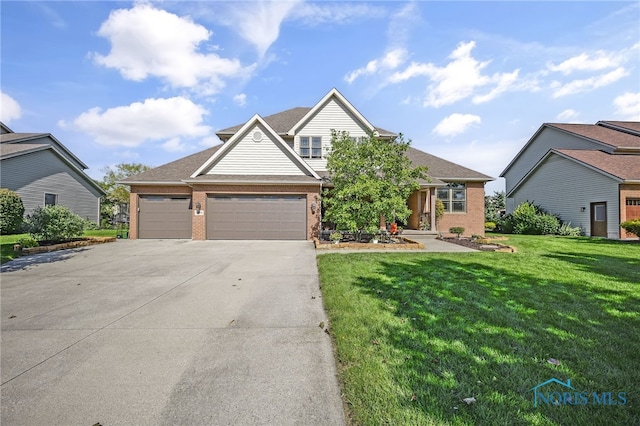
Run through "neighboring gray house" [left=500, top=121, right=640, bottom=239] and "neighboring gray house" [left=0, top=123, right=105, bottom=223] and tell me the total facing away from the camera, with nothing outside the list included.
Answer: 0

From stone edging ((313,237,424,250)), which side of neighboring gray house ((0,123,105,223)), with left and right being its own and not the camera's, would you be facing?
left

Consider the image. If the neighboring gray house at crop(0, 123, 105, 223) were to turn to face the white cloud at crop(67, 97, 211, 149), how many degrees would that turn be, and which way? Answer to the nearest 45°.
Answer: approximately 180°

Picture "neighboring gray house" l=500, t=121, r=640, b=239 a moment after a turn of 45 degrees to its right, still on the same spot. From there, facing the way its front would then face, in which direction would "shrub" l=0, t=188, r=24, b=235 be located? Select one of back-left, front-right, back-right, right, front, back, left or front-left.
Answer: front-right

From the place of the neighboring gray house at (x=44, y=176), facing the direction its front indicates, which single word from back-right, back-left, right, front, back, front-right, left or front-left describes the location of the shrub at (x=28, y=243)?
front-left

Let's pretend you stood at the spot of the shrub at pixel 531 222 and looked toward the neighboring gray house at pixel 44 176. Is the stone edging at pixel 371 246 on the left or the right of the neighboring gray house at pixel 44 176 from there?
left

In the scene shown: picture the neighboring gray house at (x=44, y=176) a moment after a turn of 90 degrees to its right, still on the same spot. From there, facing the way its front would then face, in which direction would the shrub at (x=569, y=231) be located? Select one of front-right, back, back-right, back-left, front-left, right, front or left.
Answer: back

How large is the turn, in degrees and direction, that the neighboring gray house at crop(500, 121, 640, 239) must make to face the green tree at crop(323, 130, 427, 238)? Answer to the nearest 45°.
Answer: approximately 90° to its right

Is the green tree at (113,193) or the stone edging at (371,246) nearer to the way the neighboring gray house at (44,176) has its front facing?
the stone edging
